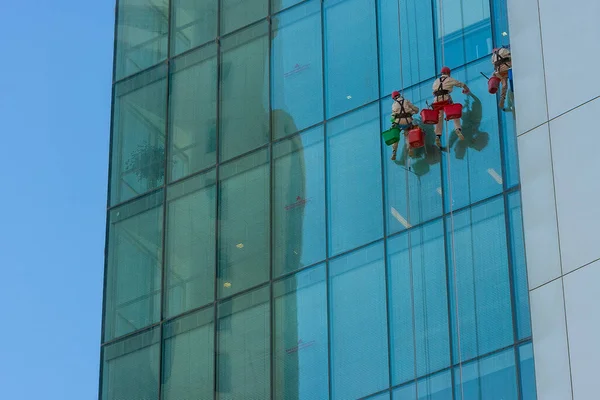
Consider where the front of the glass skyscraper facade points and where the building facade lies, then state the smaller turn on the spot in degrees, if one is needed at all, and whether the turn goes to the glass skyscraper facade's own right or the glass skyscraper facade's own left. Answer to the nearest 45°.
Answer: approximately 90° to the glass skyscraper facade's own left

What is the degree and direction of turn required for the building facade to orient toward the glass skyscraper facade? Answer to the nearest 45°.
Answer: approximately 90° to its right

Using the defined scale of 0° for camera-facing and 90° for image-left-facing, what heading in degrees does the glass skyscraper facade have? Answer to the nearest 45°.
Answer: approximately 45°

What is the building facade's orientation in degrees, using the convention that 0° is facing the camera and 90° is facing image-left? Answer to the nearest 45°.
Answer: approximately 45°

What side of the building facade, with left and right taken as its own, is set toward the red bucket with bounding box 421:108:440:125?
right

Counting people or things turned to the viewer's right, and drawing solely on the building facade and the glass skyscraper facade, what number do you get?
0
